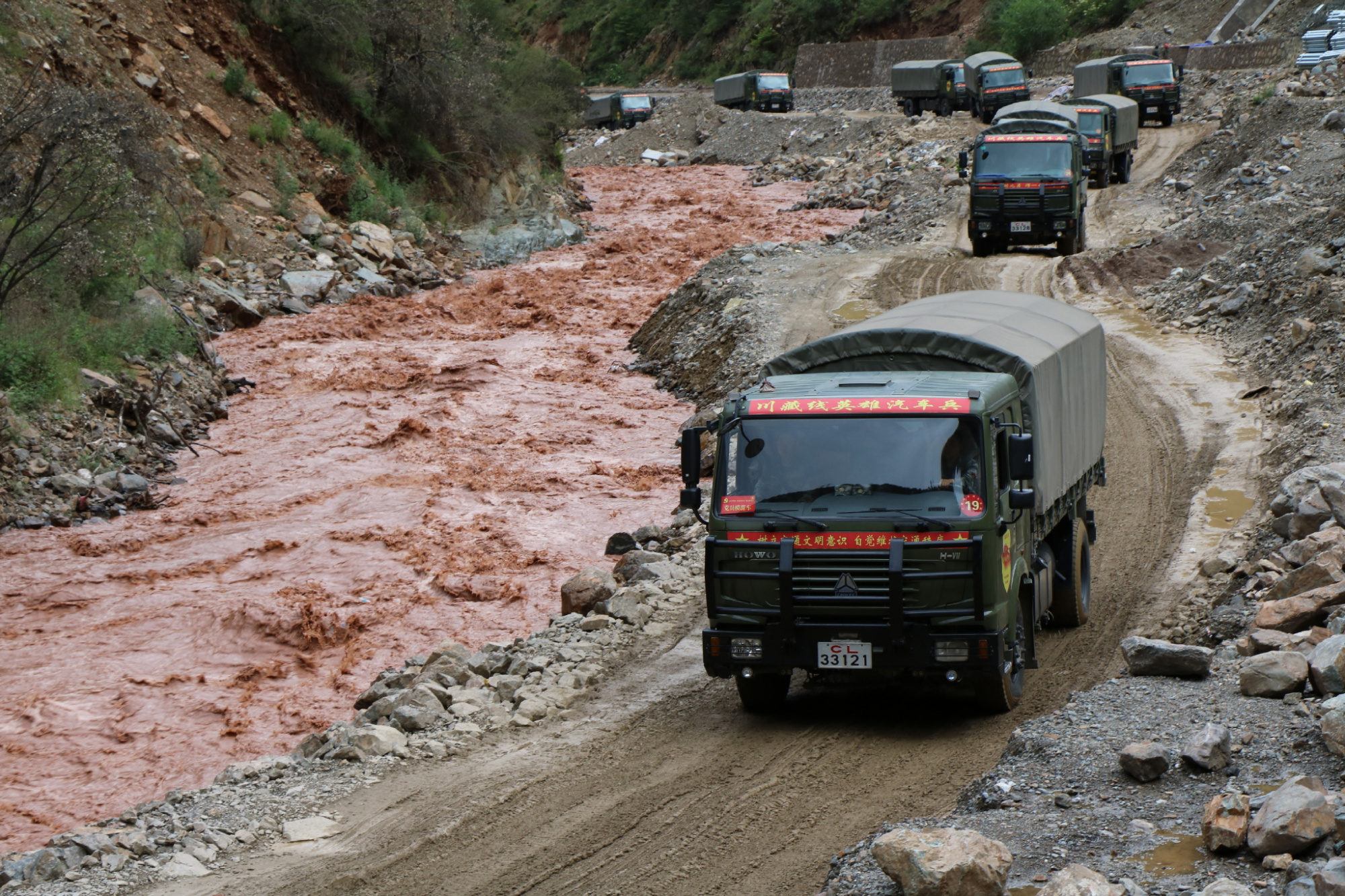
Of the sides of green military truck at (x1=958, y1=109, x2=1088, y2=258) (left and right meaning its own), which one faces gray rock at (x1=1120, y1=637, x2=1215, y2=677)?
front

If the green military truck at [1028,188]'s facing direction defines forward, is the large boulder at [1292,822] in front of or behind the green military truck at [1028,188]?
in front

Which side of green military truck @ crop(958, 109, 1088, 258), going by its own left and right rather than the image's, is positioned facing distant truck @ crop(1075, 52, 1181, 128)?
back

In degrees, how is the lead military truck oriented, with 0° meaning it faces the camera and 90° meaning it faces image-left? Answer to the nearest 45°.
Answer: approximately 0°

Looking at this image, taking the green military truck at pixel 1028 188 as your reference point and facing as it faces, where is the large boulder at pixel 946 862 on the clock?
The large boulder is roughly at 12 o'clock from the green military truck.

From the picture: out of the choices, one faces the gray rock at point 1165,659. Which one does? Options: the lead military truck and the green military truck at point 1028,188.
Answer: the green military truck

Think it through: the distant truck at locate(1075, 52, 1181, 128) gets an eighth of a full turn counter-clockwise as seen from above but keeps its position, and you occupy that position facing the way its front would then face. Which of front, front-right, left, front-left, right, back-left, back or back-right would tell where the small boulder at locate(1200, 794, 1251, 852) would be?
right

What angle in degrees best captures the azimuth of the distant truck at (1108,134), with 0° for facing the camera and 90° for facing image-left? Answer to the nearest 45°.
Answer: approximately 45°

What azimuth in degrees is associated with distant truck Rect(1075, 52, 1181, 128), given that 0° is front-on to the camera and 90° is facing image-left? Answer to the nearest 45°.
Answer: approximately 315°

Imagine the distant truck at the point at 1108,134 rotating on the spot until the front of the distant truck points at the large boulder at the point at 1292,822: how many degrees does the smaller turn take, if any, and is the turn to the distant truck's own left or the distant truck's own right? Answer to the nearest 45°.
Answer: approximately 45° to the distant truck's own left

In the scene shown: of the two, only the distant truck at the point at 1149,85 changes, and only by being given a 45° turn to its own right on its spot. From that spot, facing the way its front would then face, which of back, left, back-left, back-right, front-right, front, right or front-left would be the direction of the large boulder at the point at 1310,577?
front

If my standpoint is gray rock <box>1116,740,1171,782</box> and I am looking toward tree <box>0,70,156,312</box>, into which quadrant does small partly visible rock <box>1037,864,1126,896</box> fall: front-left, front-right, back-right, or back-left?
back-left

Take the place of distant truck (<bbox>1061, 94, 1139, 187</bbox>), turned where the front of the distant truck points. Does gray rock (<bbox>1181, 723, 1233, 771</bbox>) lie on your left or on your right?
on your left

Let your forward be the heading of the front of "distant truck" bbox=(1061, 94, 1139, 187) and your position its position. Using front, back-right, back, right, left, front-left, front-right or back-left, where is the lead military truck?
front-left

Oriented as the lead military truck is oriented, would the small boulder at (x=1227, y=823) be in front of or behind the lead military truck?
in front

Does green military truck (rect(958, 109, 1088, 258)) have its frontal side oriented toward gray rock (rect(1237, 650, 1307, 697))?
yes
